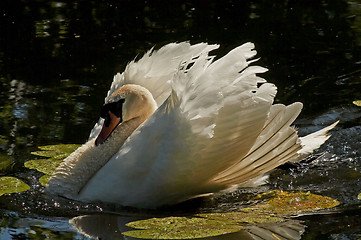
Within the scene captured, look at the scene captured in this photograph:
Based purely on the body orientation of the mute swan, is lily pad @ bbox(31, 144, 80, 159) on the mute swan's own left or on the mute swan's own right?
on the mute swan's own right

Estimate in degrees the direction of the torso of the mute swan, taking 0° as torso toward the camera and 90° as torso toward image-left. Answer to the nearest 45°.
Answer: approximately 45°

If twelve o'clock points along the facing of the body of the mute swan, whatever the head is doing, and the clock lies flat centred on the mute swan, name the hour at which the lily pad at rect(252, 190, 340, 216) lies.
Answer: The lily pad is roughly at 8 o'clock from the mute swan.

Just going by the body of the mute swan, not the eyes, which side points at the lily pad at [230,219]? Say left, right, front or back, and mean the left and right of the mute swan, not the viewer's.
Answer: left

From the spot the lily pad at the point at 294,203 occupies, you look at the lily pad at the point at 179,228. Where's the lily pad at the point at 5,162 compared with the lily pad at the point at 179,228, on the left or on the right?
right

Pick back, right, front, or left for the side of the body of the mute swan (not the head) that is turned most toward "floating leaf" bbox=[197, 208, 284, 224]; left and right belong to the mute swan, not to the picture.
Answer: left

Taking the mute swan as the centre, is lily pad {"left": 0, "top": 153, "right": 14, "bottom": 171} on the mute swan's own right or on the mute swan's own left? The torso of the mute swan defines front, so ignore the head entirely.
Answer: on the mute swan's own right
